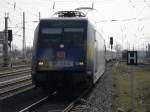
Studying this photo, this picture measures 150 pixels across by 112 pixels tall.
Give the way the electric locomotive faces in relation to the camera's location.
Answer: facing the viewer

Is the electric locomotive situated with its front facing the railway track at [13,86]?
no
